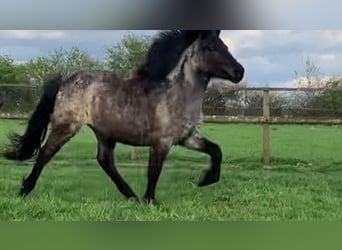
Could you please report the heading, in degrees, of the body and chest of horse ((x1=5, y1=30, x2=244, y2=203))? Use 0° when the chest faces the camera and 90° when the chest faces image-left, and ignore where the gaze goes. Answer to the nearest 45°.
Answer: approximately 270°
